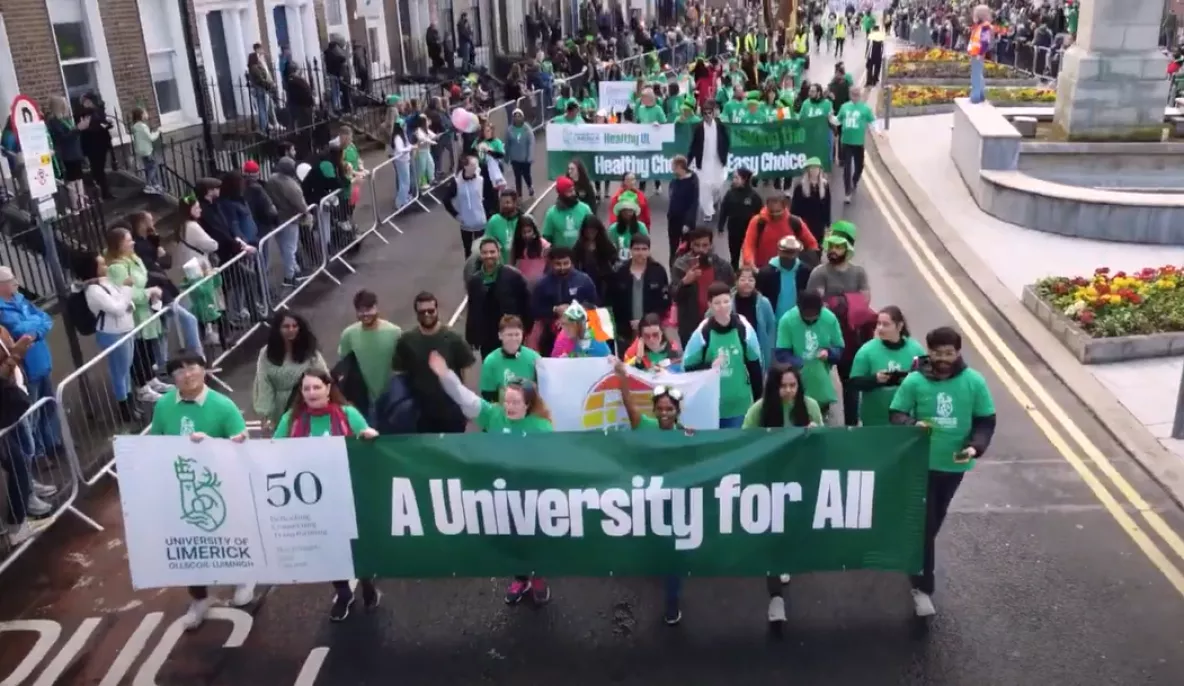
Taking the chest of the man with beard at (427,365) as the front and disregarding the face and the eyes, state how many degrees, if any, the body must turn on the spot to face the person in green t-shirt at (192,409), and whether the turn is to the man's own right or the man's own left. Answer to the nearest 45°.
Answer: approximately 45° to the man's own right

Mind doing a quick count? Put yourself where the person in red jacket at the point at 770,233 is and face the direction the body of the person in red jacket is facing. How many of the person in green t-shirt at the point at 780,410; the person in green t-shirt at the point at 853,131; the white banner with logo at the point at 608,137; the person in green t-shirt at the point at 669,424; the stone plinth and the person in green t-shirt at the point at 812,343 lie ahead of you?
3

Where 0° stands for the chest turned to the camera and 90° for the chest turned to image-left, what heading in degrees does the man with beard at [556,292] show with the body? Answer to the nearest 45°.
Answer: approximately 0°

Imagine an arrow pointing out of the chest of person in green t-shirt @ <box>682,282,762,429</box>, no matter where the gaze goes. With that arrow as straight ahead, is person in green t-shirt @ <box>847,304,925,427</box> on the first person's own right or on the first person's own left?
on the first person's own left

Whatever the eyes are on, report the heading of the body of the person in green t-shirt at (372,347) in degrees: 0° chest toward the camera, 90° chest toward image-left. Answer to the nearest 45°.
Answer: approximately 0°

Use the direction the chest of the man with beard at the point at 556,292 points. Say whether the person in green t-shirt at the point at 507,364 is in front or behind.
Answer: in front

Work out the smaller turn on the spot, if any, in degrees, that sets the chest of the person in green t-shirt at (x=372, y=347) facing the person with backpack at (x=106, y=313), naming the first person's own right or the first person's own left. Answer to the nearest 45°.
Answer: approximately 135° to the first person's own right

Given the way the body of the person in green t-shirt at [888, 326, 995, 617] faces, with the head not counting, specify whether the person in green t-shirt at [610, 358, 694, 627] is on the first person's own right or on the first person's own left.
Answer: on the first person's own right

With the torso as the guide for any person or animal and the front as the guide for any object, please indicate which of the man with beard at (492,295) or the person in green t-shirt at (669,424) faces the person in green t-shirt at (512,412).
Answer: the man with beard
